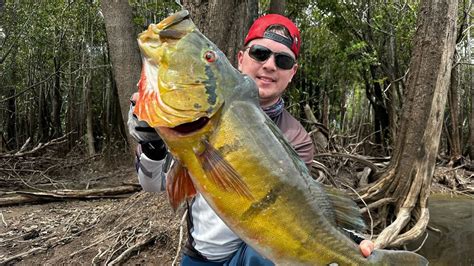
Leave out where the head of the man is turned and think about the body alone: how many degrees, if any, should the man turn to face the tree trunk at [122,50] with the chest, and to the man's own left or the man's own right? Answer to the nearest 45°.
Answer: approximately 135° to the man's own right

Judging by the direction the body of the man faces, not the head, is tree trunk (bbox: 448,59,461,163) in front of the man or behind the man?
behind

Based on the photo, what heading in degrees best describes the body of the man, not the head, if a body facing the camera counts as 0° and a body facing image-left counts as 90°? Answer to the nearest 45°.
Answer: approximately 0°

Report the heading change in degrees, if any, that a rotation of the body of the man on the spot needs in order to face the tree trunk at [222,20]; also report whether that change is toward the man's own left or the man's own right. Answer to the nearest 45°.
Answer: approximately 180°

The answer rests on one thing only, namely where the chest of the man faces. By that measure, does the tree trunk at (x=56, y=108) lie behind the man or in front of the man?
behind

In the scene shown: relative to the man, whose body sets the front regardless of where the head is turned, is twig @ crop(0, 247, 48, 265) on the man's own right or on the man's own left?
on the man's own right

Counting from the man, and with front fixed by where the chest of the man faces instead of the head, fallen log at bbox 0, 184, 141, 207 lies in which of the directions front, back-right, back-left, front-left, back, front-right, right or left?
back-right
